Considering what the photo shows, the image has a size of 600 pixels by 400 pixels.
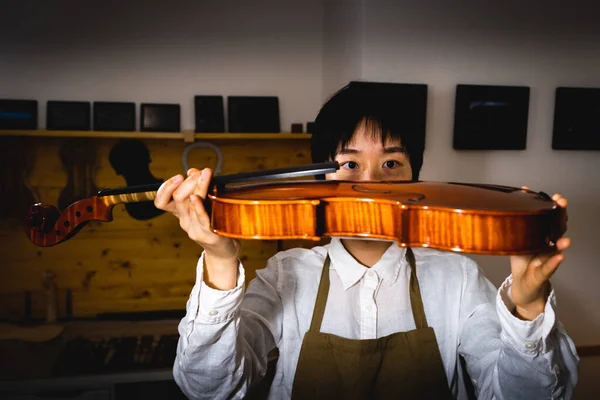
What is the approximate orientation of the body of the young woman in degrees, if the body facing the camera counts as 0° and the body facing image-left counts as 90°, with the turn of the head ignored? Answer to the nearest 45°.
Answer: approximately 0°

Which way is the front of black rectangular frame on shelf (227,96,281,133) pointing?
toward the camera

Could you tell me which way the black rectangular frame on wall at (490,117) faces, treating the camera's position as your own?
facing the viewer

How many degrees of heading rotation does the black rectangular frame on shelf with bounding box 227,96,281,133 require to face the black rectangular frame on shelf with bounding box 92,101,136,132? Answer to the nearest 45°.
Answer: approximately 90° to its right

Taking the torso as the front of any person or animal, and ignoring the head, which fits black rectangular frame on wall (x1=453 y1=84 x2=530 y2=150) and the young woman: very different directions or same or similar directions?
same or similar directions

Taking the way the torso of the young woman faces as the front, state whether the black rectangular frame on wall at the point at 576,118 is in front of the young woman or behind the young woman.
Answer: behind

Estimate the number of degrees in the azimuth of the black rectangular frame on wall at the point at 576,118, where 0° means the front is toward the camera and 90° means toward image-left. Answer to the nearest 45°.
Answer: approximately 0°

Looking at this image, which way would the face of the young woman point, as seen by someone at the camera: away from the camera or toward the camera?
toward the camera

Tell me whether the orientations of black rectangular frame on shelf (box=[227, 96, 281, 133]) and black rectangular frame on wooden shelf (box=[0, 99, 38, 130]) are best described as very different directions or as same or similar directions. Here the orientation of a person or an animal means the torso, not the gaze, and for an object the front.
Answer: same or similar directions
